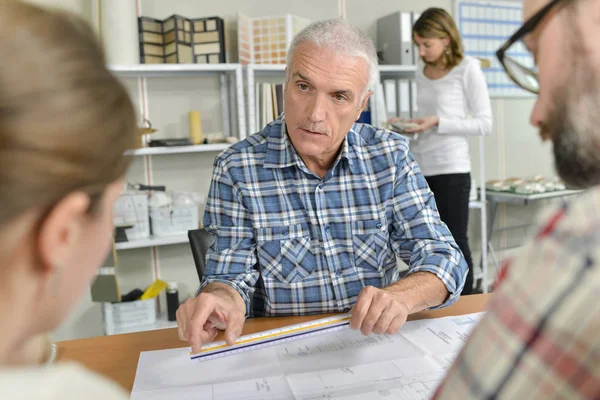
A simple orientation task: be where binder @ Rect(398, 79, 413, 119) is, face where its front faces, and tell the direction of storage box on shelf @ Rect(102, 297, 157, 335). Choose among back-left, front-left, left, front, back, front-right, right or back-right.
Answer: front-right

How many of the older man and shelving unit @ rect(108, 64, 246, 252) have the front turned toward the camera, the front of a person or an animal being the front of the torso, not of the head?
2

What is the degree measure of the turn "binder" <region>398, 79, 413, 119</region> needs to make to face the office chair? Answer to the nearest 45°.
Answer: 0° — it already faces it

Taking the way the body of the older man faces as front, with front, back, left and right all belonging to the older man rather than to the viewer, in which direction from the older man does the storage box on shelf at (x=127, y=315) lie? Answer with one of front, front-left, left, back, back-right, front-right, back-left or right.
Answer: back-right

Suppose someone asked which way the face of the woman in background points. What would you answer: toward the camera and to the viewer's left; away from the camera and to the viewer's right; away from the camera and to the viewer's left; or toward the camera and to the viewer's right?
toward the camera and to the viewer's left

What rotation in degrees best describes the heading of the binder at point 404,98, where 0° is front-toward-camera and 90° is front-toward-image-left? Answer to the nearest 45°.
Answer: approximately 0°

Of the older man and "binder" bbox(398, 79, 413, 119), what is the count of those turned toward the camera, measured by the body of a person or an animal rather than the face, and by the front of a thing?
2

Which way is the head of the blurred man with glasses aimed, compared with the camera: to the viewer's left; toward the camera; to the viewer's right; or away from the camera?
to the viewer's left

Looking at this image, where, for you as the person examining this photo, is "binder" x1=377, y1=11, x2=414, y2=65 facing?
facing the viewer and to the right of the viewer
